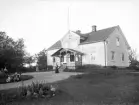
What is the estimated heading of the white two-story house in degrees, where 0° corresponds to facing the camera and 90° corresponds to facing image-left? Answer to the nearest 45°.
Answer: approximately 45°
